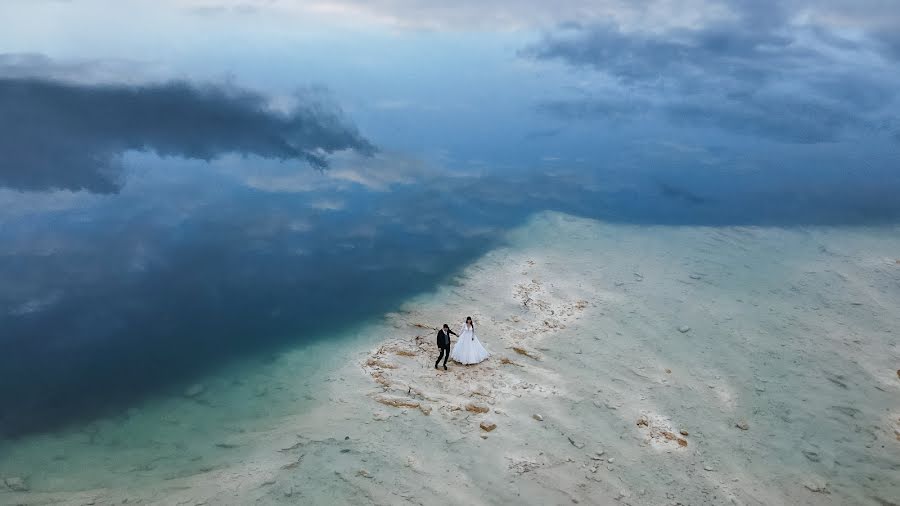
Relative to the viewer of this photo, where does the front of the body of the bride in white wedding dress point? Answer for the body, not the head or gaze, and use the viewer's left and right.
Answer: facing the viewer

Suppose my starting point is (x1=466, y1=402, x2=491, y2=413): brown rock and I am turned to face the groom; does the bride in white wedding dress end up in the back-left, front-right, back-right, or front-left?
front-right

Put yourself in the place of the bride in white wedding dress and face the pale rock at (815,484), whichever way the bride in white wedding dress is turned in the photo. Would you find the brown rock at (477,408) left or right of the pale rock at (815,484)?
right

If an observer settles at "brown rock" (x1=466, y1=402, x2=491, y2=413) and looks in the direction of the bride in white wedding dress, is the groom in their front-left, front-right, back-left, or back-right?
front-left

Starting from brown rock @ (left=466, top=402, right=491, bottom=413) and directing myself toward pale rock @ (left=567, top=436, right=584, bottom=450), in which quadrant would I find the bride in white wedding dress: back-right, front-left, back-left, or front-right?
back-left

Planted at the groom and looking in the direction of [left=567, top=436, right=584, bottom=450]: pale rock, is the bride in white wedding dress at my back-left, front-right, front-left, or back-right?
front-left

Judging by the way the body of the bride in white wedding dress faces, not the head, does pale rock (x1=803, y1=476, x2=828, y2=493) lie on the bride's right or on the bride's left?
on the bride's left

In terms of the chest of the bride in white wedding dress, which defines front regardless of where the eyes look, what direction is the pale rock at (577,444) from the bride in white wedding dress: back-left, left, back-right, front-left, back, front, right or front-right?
front-left

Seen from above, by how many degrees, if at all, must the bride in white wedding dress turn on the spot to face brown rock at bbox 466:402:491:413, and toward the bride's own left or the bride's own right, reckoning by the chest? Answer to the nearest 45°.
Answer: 0° — they already face it

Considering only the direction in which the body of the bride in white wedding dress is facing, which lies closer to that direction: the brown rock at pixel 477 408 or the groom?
the brown rock

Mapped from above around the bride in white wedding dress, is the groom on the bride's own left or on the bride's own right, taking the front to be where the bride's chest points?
on the bride's own right
